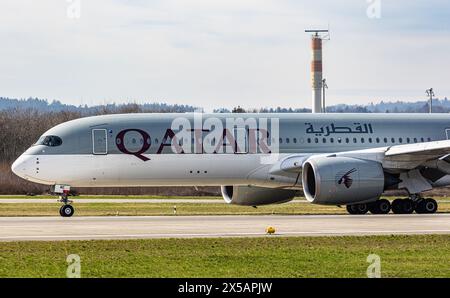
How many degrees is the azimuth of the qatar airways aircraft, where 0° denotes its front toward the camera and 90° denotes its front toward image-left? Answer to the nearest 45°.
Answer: approximately 90°
